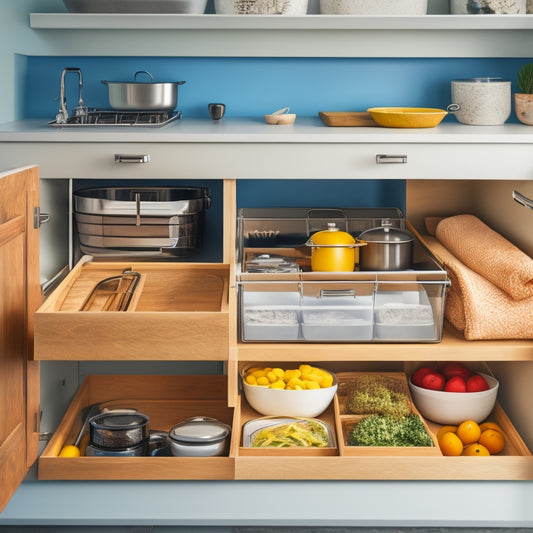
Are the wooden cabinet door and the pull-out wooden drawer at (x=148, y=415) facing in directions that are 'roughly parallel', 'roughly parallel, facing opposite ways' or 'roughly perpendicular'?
roughly perpendicular

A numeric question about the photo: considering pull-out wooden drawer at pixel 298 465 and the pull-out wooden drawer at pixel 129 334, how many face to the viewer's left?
0

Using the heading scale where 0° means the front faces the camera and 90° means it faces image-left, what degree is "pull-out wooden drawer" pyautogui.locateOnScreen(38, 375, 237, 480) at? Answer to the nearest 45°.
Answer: approximately 0°

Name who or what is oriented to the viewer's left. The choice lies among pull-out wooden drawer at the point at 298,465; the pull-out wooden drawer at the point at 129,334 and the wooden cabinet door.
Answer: the wooden cabinet door

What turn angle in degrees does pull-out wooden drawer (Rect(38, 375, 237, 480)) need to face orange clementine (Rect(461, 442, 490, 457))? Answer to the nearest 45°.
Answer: approximately 45° to its left
